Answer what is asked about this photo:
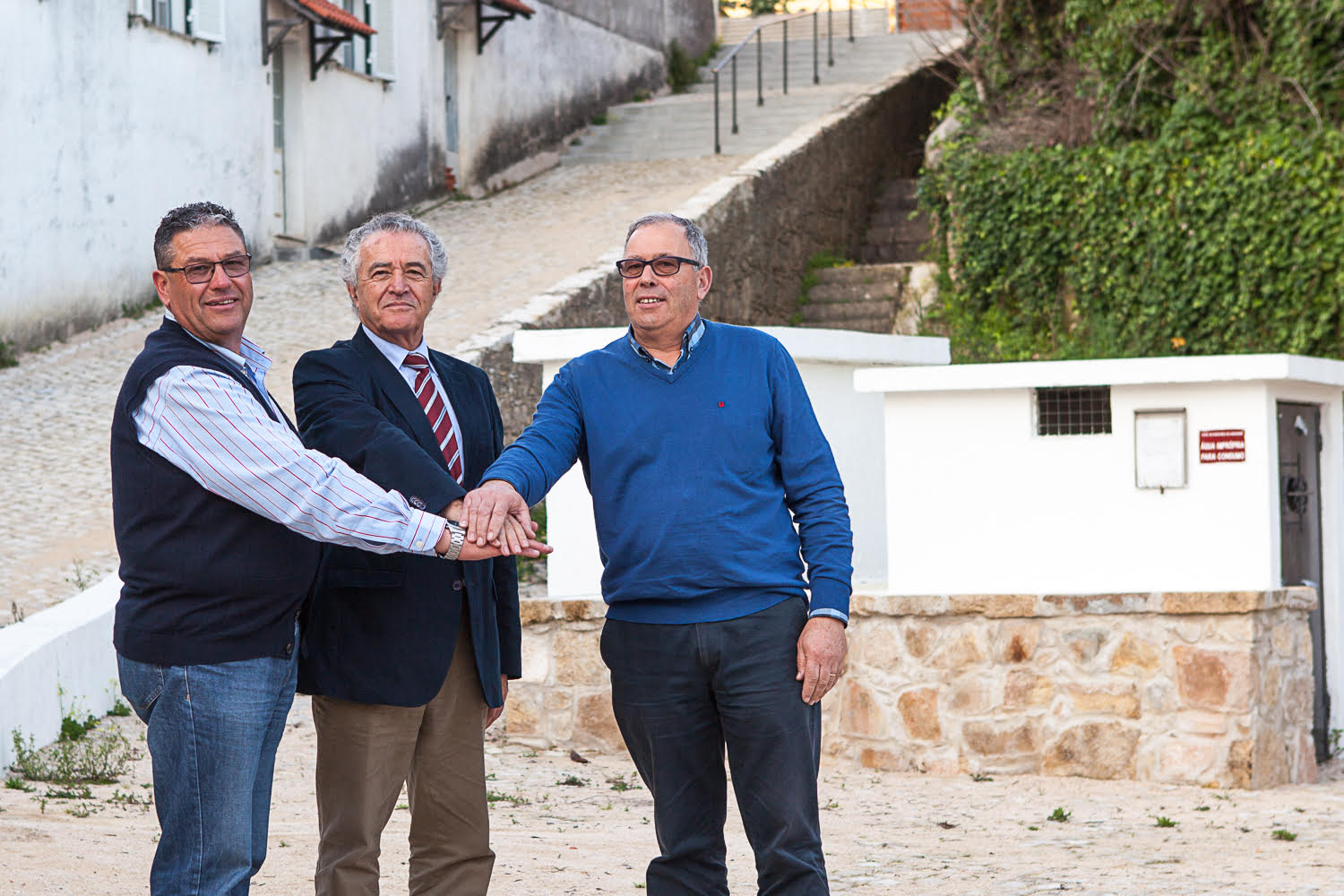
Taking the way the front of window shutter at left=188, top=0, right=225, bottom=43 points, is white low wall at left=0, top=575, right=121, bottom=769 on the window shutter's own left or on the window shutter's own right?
on the window shutter's own right

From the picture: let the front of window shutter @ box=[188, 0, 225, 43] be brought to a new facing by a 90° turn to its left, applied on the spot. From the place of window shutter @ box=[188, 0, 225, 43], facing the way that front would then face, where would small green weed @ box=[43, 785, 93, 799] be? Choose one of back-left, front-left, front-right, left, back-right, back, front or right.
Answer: back-right

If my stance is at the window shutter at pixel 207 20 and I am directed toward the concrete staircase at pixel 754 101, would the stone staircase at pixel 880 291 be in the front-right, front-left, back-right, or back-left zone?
front-right

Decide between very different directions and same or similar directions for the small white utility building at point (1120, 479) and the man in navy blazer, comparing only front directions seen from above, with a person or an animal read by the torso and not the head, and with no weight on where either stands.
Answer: same or similar directions

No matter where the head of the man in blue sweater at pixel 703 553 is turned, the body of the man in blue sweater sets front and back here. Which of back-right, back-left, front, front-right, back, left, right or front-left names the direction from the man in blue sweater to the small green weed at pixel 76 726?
back-right

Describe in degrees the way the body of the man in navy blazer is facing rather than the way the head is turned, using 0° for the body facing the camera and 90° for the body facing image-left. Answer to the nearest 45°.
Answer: approximately 315°

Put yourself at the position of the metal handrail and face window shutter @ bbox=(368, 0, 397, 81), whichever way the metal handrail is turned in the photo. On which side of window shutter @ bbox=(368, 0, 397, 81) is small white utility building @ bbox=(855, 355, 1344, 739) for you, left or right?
left

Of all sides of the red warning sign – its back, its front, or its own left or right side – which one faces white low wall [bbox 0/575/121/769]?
right

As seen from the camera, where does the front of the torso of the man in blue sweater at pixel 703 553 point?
toward the camera

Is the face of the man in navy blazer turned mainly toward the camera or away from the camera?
toward the camera

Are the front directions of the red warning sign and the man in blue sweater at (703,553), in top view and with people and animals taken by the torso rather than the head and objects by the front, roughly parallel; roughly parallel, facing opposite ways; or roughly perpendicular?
roughly parallel

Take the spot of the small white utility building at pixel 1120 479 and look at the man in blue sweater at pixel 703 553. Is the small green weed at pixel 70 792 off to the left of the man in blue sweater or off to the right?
right

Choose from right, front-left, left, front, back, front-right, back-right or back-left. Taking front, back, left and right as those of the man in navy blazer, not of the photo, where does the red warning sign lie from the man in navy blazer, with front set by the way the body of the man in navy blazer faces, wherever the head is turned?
left
